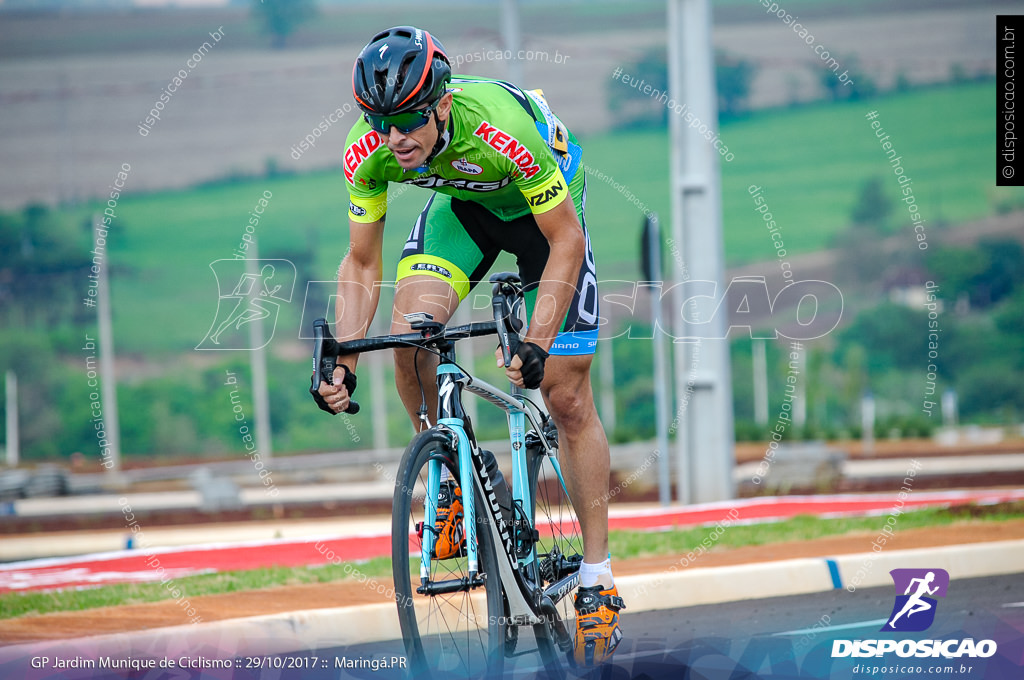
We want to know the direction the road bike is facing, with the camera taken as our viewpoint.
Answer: facing the viewer and to the left of the viewer

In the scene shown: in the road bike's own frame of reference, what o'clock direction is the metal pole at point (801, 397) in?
The metal pole is roughly at 5 o'clock from the road bike.

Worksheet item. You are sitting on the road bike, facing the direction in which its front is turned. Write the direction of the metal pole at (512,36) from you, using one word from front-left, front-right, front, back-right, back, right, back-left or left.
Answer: back-right

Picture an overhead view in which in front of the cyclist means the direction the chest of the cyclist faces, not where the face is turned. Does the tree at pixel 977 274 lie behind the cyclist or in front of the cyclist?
behind

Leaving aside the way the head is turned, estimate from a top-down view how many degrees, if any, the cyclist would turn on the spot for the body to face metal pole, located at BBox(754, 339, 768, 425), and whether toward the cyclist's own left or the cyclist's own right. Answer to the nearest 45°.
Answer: approximately 135° to the cyclist's own right

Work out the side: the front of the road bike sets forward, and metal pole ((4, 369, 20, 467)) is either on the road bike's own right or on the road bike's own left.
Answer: on the road bike's own right

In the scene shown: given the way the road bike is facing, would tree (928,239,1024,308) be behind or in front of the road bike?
behind

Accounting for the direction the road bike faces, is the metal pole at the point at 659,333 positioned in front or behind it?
behind

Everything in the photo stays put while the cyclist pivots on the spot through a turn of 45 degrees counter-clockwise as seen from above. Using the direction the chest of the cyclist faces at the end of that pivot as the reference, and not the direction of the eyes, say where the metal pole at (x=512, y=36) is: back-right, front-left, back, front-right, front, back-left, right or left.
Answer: back
